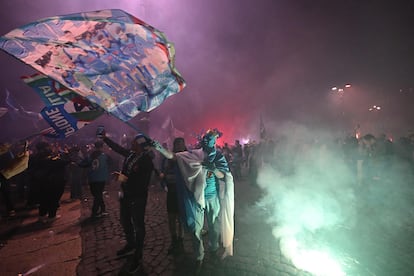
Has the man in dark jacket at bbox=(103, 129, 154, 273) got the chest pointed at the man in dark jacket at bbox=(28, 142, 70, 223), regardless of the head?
no
